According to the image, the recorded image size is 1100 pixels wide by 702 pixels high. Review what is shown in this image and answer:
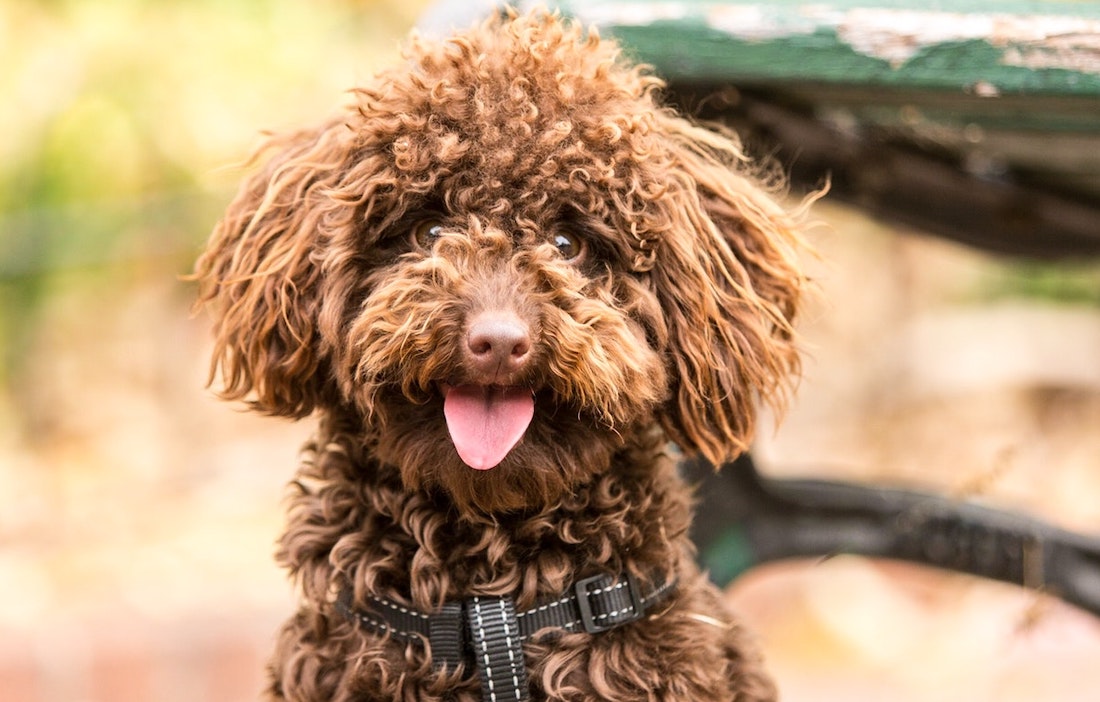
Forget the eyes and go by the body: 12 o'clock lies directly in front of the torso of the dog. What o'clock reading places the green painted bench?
The green painted bench is roughly at 8 o'clock from the dog.

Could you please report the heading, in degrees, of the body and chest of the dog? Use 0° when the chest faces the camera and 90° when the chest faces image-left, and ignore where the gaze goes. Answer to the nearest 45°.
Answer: approximately 0°
